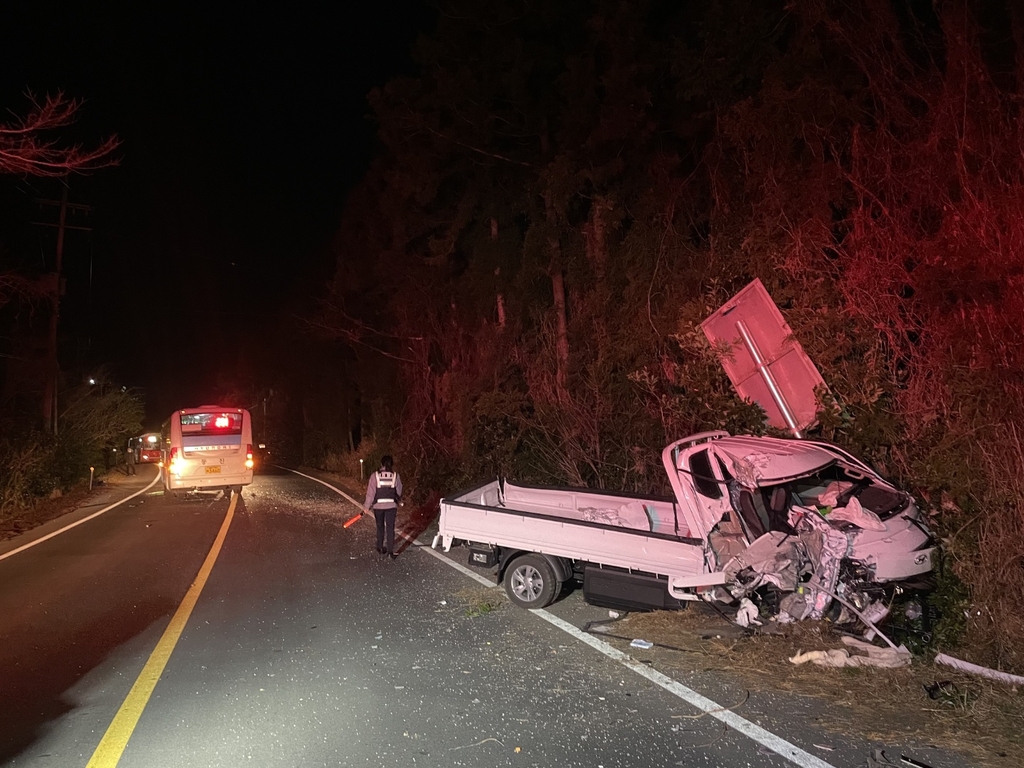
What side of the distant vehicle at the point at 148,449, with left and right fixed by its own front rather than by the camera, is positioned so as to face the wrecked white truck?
front

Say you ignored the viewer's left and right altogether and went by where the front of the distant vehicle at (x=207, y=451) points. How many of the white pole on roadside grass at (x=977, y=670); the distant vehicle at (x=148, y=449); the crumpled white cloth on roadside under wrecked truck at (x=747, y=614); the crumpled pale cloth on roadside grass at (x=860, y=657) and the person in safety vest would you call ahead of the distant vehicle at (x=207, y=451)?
1

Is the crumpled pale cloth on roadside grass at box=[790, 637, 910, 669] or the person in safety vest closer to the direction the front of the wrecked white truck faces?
the crumpled pale cloth on roadside grass

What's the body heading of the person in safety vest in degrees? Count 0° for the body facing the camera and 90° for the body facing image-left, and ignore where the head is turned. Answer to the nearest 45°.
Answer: approximately 180°

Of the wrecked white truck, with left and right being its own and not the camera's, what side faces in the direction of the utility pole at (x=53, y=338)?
back

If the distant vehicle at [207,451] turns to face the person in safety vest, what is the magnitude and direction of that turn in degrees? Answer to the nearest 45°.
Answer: approximately 180°
